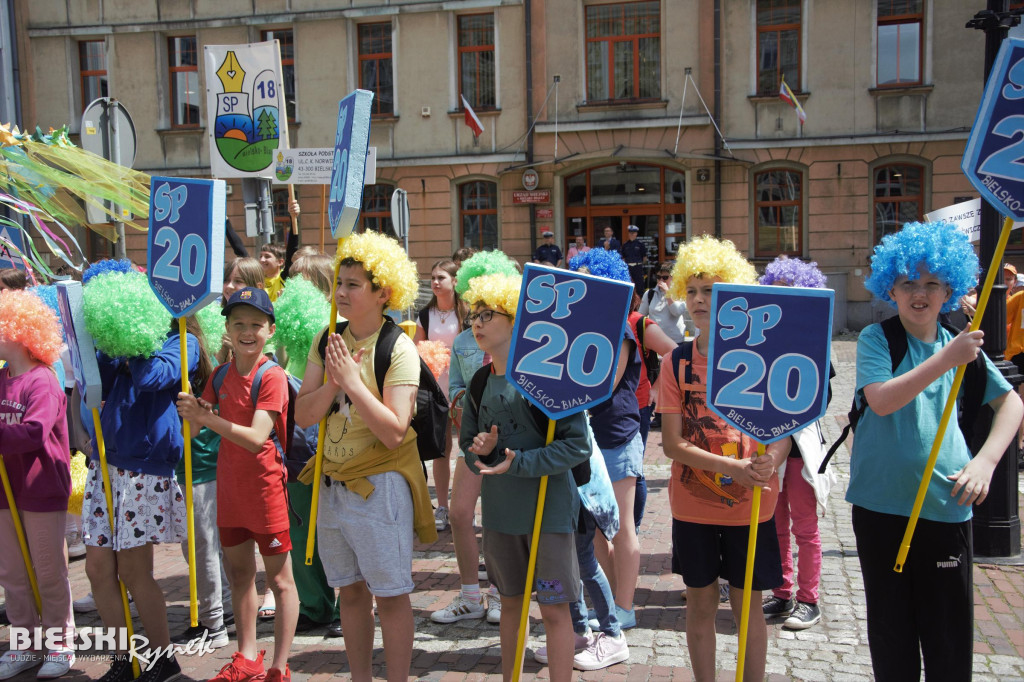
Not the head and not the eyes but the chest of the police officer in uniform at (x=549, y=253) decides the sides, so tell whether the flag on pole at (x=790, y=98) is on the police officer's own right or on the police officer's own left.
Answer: on the police officer's own left

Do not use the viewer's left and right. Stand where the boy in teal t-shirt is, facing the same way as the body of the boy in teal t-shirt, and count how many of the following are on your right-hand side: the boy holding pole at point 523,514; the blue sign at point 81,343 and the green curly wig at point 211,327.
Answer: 3

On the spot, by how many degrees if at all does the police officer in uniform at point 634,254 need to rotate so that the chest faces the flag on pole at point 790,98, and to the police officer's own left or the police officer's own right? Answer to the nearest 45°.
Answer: approximately 90° to the police officer's own left

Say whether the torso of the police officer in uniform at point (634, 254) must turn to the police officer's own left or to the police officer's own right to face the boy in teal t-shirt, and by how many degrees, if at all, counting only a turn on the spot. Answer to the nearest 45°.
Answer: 0° — they already face them

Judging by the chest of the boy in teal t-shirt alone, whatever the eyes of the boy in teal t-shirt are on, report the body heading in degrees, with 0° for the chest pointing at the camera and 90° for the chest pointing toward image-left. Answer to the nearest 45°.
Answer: approximately 0°

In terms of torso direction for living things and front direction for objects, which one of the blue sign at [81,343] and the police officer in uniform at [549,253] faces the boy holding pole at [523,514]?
the police officer in uniform

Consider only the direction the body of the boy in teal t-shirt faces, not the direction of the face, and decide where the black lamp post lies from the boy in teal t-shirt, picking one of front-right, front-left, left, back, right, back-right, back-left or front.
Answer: back

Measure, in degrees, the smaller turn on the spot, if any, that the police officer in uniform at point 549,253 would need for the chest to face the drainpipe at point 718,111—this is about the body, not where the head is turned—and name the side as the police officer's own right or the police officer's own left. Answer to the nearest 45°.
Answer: approximately 135° to the police officer's own left

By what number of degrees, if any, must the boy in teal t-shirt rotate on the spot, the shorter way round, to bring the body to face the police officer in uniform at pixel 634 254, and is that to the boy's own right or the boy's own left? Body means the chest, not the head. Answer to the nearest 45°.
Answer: approximately 180°

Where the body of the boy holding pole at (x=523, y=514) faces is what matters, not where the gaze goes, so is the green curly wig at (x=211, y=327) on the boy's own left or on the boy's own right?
on the boy's own right

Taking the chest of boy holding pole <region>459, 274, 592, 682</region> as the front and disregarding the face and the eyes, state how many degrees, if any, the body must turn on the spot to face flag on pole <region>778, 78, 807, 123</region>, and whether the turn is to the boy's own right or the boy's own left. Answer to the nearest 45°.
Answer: approximately 135° to the boy's own right

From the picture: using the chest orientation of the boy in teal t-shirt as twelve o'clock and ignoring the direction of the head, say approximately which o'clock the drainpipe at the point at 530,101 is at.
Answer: The drainpipe is roughly at 5 o'clock from the boy in teal t-shirt.
